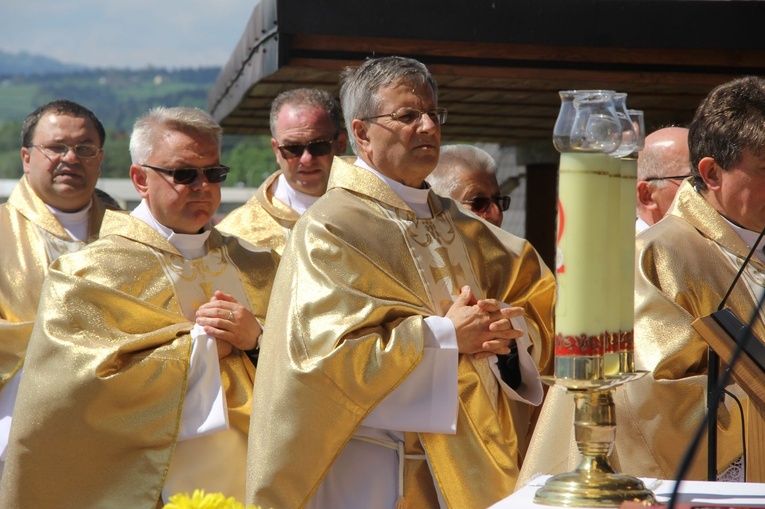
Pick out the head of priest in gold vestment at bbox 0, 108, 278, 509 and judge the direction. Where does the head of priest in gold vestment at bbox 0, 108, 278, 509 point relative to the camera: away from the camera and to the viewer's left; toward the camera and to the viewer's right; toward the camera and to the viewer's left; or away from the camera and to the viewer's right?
toward the camera and to the viewer's right

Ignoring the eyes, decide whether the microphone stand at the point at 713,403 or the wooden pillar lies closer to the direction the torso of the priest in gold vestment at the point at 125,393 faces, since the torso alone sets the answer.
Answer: the microphone stand

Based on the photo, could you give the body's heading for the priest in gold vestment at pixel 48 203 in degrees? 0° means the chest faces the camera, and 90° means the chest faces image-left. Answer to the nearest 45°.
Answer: approximately 315°

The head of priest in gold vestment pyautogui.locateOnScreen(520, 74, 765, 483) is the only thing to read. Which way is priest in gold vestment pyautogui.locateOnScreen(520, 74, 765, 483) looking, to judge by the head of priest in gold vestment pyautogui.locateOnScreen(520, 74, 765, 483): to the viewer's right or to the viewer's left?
to the viewer's right
